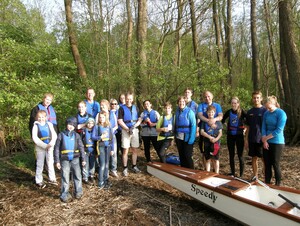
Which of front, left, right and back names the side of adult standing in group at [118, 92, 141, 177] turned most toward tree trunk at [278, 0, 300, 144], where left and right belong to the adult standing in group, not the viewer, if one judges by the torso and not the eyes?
left

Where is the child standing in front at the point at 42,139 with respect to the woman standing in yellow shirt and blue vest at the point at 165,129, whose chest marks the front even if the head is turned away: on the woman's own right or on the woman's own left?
on the woman's own right

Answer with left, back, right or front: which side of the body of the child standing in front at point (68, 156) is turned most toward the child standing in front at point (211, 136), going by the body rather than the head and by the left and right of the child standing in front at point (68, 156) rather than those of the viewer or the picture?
left

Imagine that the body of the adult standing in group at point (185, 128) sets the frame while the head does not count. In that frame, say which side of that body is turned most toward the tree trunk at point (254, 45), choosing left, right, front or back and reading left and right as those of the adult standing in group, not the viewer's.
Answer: back

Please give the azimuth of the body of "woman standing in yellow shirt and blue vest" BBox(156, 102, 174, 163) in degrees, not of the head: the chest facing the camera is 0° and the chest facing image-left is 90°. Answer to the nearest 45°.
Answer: approximately 0°

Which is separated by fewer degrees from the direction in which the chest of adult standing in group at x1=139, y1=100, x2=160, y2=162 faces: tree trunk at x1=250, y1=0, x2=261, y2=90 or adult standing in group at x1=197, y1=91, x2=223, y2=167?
the adult standing in group

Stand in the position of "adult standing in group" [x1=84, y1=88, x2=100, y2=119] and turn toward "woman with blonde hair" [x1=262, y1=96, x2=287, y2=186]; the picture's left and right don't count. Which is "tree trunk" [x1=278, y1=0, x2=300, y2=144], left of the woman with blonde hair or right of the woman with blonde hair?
left
